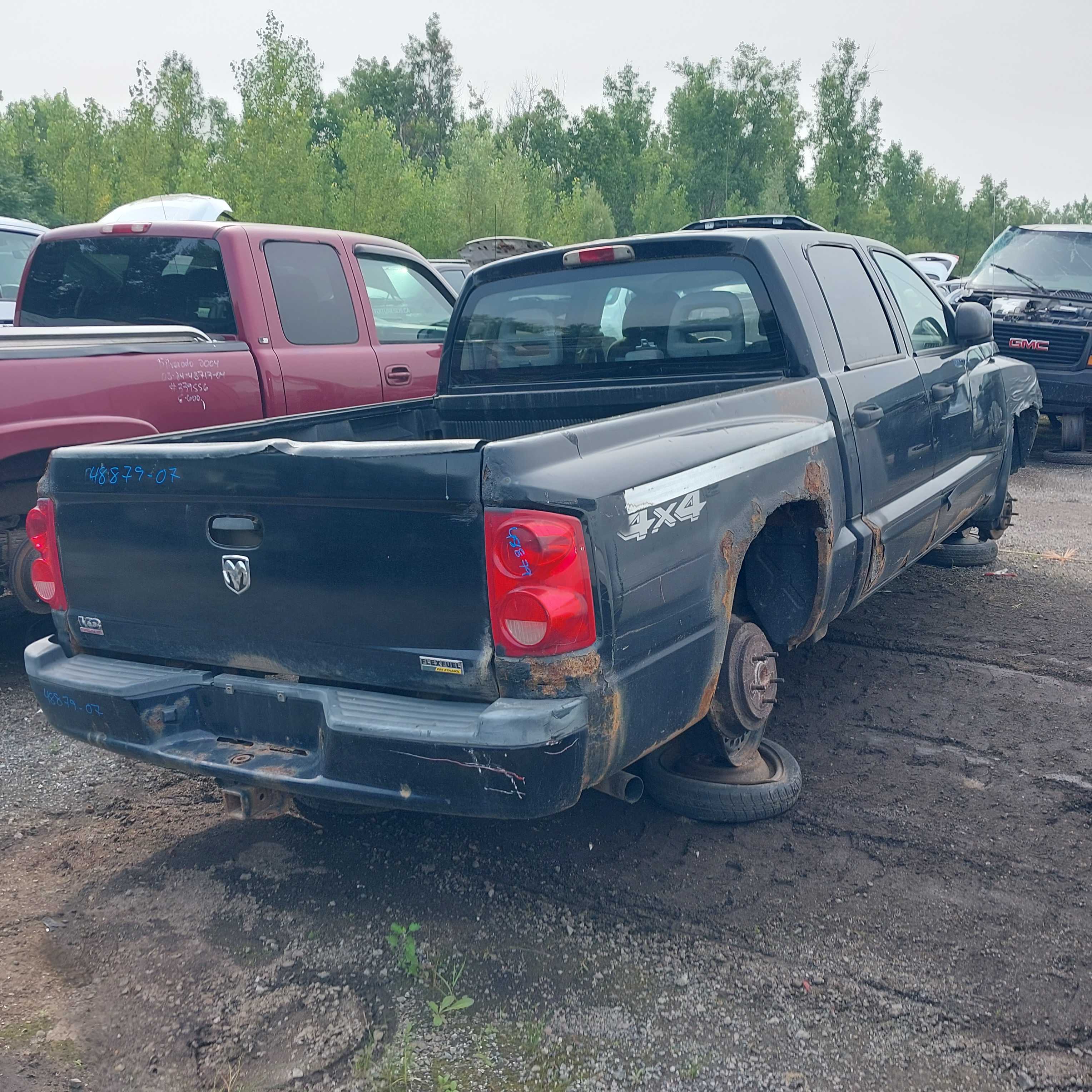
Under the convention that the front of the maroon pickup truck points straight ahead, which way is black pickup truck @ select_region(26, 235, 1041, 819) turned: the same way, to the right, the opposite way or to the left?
the same way

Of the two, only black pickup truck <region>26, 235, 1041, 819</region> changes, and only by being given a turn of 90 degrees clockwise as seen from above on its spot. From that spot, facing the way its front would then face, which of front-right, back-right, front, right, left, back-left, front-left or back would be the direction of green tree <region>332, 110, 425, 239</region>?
back-left

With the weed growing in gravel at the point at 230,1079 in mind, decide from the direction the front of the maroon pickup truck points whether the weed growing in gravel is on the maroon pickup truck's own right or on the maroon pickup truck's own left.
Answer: on the maroon pickup truck's own right

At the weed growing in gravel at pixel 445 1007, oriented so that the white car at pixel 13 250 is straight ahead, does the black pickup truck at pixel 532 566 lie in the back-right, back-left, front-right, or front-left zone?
front-right

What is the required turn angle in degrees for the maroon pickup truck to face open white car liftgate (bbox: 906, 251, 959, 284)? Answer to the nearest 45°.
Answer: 0° — it already faces it

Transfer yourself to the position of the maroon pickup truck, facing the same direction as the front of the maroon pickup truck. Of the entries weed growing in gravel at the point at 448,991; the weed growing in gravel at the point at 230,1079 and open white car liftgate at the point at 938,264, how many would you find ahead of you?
1

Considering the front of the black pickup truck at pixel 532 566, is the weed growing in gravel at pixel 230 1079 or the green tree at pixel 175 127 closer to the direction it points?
the green tree

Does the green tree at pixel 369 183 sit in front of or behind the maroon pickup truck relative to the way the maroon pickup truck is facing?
in front

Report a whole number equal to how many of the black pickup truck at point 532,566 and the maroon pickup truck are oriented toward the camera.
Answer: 0

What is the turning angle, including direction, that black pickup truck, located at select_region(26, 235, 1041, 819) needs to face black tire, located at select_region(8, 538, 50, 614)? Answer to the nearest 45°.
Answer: approximately 90° to its left

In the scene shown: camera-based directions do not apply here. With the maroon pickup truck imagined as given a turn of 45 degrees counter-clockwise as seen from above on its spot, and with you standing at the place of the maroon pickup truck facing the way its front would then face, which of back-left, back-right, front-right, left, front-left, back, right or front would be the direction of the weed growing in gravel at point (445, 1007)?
back

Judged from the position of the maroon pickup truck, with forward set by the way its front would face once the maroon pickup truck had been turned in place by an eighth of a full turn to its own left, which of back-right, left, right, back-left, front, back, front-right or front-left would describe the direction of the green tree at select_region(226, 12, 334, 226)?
front

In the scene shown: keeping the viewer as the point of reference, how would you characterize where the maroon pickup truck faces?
facing away from the viewer and to the right of the viewer

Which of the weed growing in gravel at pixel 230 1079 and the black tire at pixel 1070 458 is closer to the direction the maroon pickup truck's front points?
the black tire

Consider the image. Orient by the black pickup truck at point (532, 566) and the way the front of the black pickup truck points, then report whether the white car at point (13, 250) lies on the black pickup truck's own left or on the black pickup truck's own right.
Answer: on the black pickup truck's own left

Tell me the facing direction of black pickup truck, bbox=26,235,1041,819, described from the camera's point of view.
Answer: facing away from the viewer and to the right of the viewer

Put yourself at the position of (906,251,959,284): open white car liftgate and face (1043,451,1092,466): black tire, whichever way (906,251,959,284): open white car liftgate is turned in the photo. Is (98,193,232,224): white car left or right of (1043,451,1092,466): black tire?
right

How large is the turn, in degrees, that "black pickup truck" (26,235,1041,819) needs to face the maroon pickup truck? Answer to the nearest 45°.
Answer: approximately 90° to its left

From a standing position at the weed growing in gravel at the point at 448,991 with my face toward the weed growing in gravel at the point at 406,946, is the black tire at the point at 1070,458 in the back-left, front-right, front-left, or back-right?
front-right
